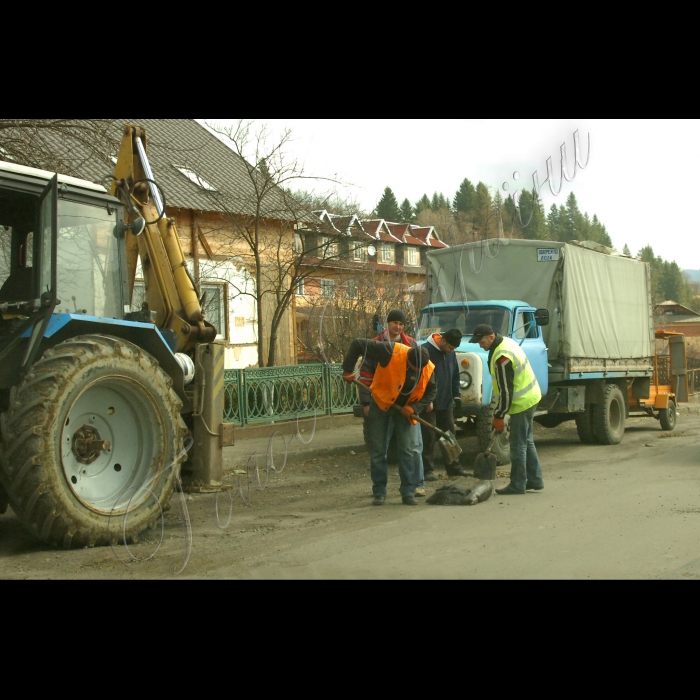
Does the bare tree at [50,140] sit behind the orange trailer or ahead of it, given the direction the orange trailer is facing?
ahead

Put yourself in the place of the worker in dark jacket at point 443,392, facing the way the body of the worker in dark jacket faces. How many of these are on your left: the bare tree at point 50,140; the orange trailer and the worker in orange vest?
1

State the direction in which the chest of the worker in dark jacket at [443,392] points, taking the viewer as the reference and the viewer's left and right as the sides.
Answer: facing the viewer and to the right of the viewer

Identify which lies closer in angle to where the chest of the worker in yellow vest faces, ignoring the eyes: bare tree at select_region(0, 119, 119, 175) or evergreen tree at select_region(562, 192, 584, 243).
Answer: the bare tree

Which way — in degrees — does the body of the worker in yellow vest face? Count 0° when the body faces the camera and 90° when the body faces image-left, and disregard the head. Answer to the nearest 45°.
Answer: approximately 90°

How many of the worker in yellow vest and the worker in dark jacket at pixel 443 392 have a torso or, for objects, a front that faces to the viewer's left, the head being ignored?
1

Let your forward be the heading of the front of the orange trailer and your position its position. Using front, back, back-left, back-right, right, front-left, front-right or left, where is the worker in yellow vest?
front-left

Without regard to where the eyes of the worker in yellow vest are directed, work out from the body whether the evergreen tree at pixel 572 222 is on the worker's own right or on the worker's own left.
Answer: on the worker's own right

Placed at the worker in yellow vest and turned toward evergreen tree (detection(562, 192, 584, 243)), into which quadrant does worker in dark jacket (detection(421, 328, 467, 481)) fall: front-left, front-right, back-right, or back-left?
front-left

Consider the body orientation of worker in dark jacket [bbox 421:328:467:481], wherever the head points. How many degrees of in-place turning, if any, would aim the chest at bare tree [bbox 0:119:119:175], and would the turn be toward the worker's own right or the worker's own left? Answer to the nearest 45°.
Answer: approximately 135° to the worker's own right

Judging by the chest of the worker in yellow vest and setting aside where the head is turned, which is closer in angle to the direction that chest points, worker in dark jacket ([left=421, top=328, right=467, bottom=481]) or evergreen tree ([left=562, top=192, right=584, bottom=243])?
the worker in dark jacket

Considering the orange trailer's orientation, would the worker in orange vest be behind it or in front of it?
in front
